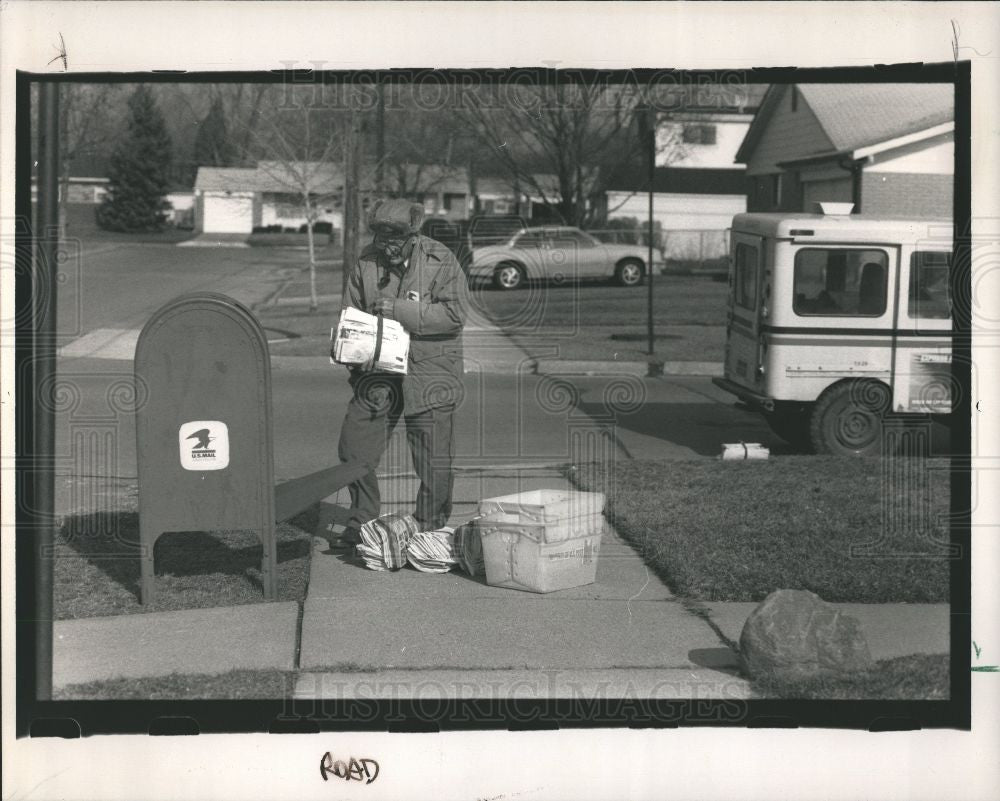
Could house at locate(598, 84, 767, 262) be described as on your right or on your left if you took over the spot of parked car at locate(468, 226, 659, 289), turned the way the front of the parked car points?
on your left

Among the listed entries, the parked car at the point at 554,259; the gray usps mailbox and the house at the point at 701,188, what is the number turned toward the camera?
1

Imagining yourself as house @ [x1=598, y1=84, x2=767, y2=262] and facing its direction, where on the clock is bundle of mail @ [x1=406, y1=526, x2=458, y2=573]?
The bundle of mail is roughly at 12 o'clock from the house.

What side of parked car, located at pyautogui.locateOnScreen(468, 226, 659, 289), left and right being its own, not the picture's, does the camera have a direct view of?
right

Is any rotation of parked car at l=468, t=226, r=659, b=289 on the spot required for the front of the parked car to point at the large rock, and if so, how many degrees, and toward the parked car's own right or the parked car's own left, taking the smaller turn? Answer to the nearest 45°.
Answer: approximately 90° to the parked car's own right

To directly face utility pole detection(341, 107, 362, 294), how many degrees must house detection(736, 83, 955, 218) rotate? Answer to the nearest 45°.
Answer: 0° — it already faces it

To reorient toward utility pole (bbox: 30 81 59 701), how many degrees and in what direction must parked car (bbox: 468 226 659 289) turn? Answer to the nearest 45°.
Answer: approximately 90° to its right
